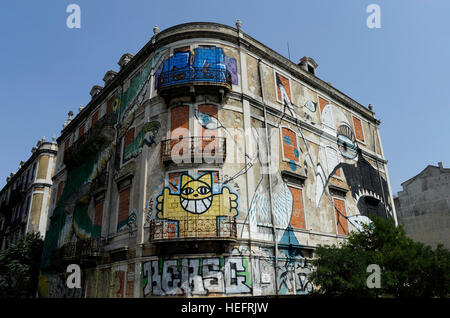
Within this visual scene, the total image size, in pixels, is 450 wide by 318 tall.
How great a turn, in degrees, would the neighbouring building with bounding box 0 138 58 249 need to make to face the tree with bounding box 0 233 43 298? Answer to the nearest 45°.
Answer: approximately 45° to its left

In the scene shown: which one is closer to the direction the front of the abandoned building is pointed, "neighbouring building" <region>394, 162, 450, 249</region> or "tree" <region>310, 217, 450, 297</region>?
the tree

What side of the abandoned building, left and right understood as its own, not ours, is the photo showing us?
front

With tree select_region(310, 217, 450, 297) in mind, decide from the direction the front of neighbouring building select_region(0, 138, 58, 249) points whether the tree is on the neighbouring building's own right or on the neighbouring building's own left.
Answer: on the neighbouring building's own left

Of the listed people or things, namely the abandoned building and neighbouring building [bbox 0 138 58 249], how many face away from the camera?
0

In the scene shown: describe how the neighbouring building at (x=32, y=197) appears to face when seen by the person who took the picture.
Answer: facing the viewer and to the left of the viewer

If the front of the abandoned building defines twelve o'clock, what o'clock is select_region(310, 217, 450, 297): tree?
The tree is roughly at 10 o'clock from the abandoned building.

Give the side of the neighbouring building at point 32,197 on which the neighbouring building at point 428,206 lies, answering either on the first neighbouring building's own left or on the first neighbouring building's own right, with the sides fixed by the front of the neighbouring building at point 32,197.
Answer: on the first neighbouring building's own left

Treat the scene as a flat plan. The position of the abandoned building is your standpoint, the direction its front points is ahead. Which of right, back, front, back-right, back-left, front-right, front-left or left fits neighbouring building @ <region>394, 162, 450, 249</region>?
back-left
